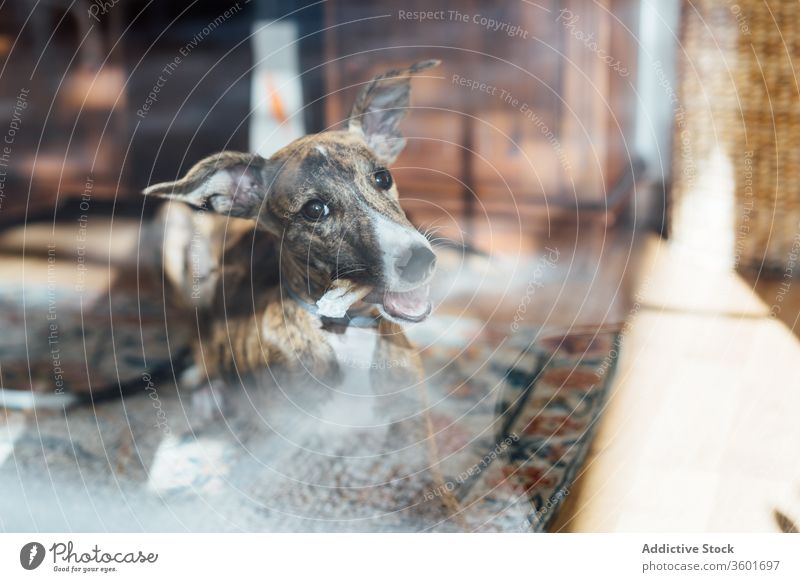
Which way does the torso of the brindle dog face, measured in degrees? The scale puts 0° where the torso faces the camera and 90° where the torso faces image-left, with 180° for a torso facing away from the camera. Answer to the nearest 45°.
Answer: approximately 315°
